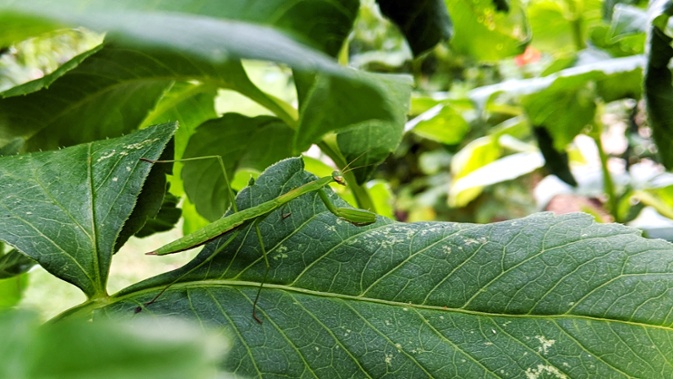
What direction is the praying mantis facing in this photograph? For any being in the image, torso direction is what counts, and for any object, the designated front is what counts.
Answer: to the viewer's right

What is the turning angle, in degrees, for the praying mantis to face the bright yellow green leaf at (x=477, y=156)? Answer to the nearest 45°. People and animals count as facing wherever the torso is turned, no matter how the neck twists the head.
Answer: approximately 45° to its left
